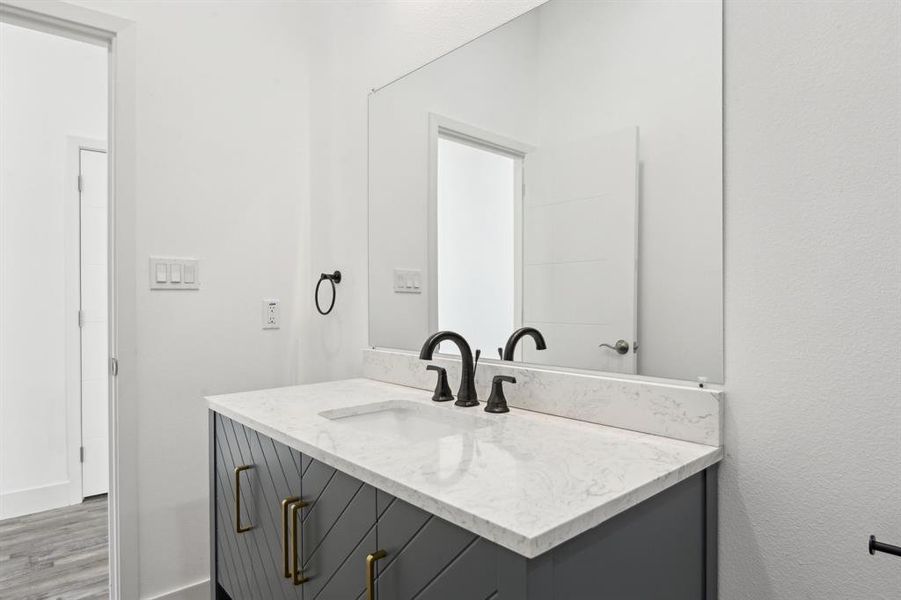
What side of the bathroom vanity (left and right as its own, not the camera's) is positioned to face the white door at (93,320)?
right

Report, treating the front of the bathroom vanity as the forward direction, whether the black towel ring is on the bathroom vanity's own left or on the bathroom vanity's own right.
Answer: on the bathroom vanity's own right

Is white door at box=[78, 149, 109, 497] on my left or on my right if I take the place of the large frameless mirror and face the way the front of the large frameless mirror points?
on my right

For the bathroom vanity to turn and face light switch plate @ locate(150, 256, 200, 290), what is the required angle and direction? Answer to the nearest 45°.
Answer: approximately 90° to its right

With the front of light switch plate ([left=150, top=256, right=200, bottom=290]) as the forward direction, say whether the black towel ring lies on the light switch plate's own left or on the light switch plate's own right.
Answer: on the light switch plate's own left
